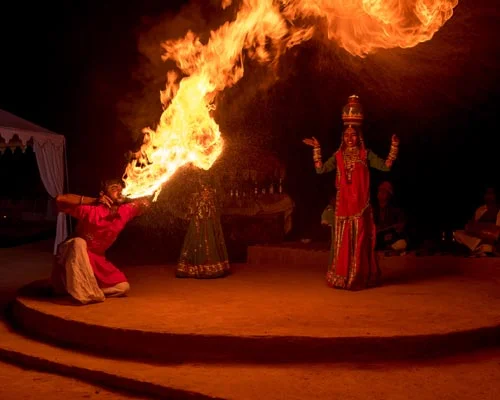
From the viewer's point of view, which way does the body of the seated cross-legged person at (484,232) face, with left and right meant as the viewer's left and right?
facing the viewer and to the left of the viewer

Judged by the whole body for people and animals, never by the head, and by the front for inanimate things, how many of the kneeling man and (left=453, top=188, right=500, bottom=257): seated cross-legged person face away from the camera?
0

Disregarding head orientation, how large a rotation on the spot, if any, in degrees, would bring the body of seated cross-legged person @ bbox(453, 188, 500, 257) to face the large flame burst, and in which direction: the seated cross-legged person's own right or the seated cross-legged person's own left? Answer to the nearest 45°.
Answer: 0° — they already face it

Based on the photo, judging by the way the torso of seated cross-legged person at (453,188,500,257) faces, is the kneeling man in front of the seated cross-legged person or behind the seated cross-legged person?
in front

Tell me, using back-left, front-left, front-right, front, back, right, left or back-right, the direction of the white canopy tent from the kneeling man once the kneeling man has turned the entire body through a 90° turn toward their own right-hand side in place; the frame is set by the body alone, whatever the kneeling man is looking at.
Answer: back-right

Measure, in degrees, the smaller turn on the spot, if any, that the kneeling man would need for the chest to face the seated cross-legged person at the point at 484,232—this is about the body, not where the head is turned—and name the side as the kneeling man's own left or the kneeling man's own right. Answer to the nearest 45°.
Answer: approximately 45° to the kneeling man's own left

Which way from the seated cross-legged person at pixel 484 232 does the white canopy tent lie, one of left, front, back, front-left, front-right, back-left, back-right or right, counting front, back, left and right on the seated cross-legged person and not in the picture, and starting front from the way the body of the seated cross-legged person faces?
front-right

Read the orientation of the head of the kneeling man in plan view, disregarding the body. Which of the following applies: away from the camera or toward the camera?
toward the camera

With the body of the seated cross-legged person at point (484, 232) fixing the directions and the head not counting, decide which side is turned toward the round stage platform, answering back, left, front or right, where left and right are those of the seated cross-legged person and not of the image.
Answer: front
